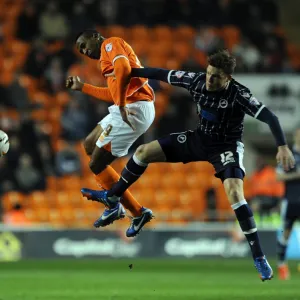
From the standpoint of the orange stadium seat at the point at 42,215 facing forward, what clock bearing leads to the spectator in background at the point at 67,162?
The spectator in background is roughly at 7 o'clock from the orange stadium seat.

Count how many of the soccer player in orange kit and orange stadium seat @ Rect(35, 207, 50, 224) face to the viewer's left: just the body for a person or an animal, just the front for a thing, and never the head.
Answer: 1

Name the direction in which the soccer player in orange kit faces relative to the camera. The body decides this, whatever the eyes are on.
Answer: to the viewer's left

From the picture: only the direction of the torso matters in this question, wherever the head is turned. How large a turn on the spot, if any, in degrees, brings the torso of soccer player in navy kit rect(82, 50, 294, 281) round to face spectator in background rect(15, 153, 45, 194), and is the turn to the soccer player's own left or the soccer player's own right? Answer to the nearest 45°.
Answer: approximately 90° to the soccer player's own right

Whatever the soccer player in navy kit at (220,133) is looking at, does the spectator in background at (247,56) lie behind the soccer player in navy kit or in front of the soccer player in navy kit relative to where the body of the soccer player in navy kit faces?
behind

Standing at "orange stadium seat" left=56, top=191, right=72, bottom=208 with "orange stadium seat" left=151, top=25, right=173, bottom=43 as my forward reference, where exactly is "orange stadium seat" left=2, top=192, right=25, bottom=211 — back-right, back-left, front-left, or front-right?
back-left

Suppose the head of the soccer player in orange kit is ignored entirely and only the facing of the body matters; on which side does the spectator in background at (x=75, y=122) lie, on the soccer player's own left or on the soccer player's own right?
on the soccer player's own right

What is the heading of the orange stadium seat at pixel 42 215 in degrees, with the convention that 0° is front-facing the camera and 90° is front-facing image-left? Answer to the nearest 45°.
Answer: approximately 0°

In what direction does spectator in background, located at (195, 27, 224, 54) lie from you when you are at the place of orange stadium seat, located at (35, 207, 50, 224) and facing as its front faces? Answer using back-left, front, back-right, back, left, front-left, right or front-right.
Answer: back-left

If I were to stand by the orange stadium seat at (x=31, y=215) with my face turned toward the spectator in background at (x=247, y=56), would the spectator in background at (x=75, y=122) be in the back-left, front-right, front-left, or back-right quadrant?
front-left
